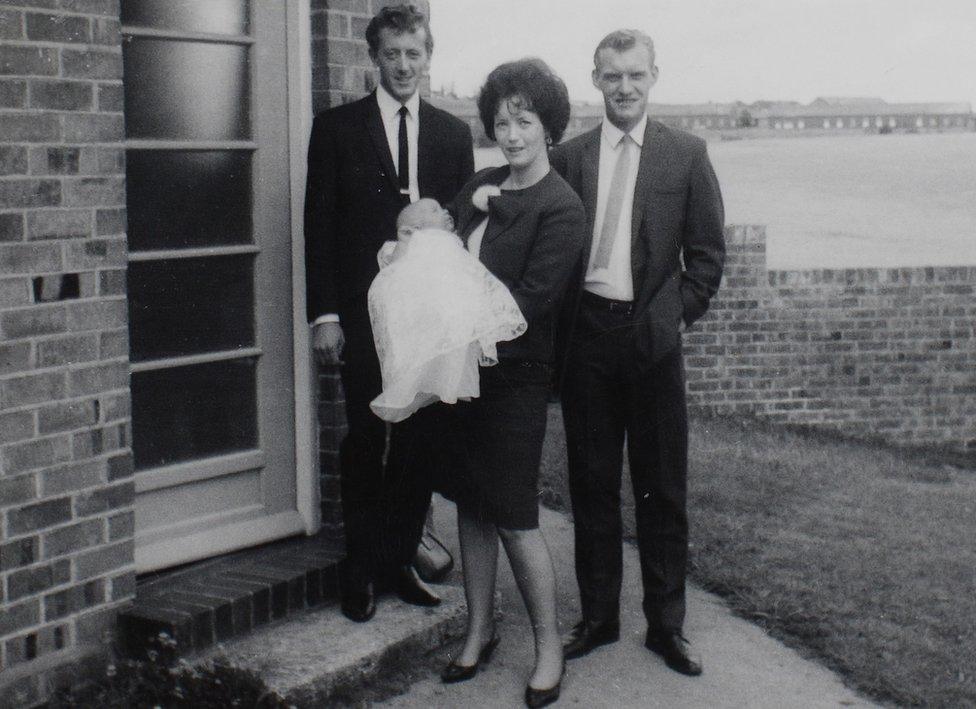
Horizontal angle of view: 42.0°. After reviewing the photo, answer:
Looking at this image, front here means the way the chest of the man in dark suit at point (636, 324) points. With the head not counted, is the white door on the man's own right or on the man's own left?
on the man's own right

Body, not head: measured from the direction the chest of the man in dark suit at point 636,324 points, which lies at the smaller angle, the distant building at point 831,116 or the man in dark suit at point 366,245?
the man in dark suit

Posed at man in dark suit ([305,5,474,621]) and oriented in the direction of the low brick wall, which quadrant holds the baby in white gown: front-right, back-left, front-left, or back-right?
back-right

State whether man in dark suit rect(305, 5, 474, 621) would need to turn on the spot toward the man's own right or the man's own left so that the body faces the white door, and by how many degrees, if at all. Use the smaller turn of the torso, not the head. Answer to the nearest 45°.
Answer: approximately 135° to the man's own right

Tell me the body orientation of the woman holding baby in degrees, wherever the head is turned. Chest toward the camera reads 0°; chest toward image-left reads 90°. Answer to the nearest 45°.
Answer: approximately 45°

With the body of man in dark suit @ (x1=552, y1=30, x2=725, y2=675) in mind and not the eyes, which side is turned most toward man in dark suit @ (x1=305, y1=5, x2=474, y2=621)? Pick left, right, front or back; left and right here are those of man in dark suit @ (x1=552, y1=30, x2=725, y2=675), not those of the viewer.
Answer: right

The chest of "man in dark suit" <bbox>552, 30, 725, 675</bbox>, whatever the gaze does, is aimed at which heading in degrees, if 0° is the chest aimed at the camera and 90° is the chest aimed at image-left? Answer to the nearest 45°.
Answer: approximately 0°

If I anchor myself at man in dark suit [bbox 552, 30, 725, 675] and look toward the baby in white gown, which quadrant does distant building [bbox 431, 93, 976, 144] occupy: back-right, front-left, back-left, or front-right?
back-right

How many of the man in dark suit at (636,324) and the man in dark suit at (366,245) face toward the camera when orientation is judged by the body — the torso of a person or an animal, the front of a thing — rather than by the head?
2
